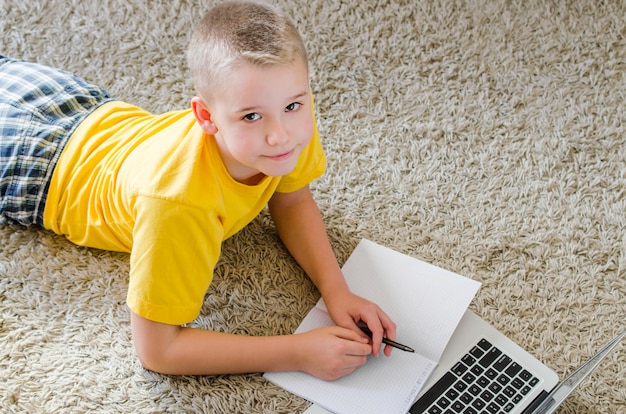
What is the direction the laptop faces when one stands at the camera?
facing away from the viewer and to the left of the viewer
